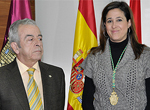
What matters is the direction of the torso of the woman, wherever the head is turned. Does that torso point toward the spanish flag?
no

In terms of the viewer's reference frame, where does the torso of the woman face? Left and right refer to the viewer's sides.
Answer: facing the viewer

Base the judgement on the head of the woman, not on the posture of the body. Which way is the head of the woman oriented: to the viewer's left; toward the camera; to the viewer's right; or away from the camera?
toward the camera

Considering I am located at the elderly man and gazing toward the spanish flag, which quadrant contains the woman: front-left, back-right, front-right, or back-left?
front-right

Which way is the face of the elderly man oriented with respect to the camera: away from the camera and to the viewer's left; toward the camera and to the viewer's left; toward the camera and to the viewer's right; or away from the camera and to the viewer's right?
toward the camera and to the viewer's right

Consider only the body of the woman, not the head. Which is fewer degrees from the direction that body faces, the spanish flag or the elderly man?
the elderly man

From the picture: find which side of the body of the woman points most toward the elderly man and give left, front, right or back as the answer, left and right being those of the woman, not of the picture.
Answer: right

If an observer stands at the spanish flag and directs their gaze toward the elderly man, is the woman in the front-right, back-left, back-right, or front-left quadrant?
front-left
